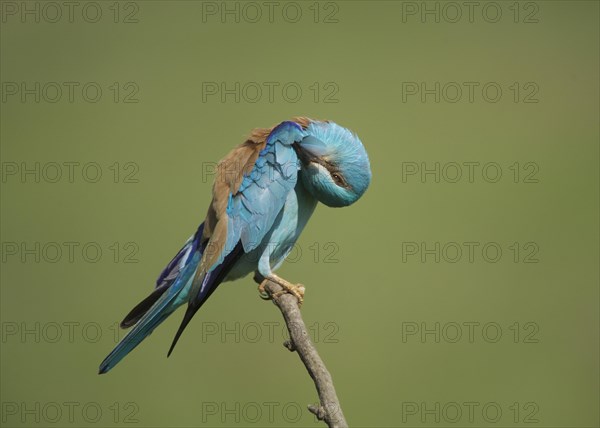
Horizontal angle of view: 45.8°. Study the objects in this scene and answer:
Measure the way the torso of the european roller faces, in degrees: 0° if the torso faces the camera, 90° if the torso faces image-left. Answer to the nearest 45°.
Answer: approximately 270°
